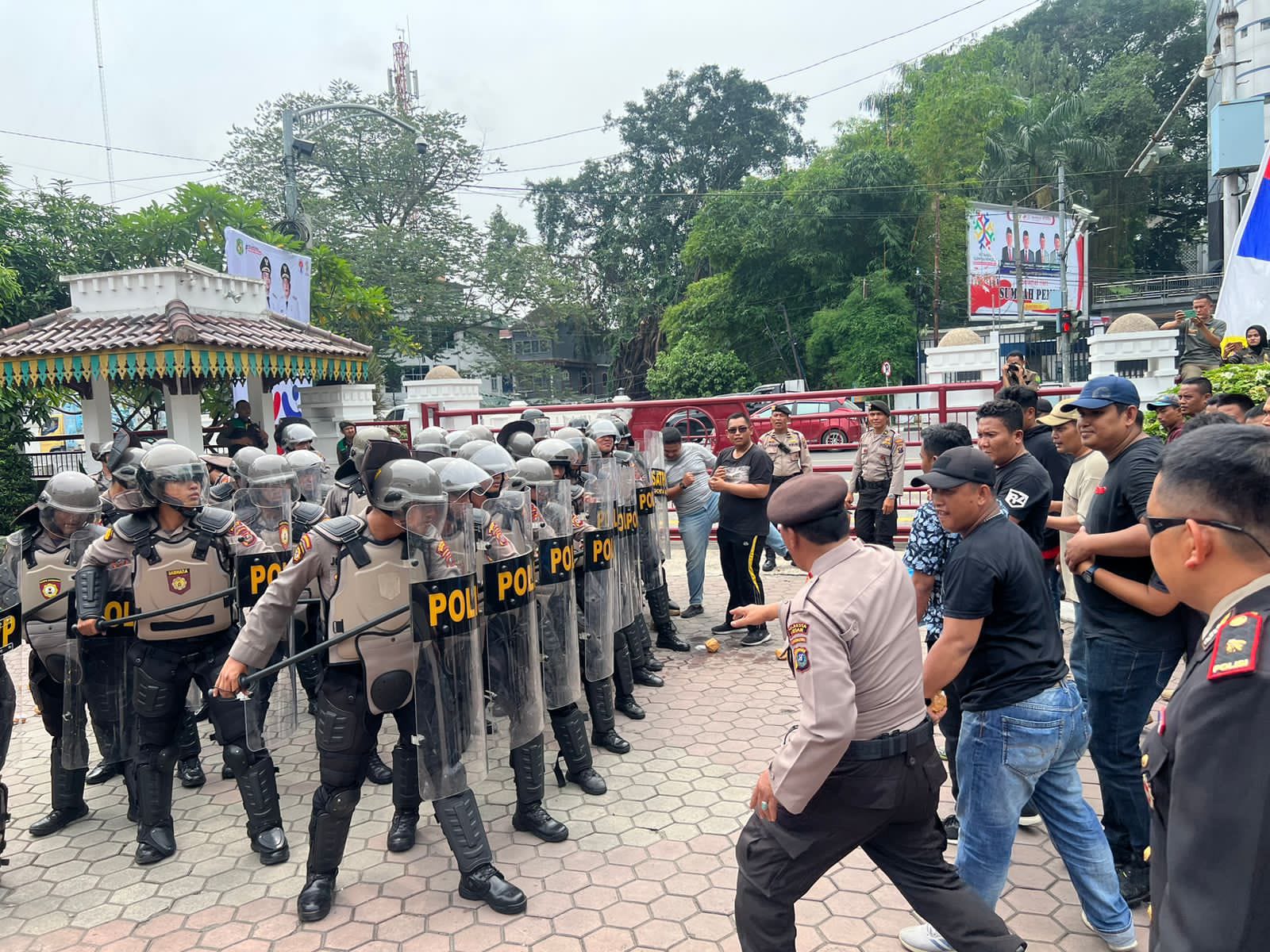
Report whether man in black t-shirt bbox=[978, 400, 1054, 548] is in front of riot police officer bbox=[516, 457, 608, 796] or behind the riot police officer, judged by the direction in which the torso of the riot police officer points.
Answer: in front

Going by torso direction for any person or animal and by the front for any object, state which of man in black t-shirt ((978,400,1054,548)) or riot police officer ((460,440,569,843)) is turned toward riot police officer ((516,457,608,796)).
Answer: the man in black t-shirt

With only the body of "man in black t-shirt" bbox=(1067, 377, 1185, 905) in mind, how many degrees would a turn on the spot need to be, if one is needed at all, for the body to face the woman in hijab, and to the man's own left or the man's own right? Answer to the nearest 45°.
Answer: approximately 90° to the man's own right

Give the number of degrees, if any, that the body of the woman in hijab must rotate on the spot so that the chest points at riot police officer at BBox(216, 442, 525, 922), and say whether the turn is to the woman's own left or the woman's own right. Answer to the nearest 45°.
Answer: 0° — they already face them

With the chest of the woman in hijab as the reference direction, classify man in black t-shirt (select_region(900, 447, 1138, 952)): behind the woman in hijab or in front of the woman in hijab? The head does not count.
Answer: in front

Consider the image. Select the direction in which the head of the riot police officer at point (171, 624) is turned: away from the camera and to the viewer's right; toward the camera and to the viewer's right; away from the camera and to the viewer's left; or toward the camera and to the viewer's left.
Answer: toward the camera and to the viewer's right

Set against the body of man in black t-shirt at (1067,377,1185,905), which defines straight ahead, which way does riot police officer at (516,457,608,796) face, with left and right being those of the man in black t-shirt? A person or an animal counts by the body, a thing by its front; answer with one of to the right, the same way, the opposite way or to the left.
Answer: the opposite way

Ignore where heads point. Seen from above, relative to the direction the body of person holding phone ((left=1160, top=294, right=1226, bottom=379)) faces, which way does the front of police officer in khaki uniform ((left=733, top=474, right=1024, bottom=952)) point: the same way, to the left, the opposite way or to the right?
to the right

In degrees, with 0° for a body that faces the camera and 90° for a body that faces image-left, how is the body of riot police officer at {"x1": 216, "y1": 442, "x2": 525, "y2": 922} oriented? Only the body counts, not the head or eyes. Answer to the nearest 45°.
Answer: approximately 315°

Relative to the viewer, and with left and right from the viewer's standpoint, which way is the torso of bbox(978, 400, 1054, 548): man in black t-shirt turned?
facing to the left of the viewer

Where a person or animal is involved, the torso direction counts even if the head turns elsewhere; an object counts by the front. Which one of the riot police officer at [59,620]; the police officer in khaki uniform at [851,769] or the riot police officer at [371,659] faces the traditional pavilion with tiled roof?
the police officer in khaki uniform
